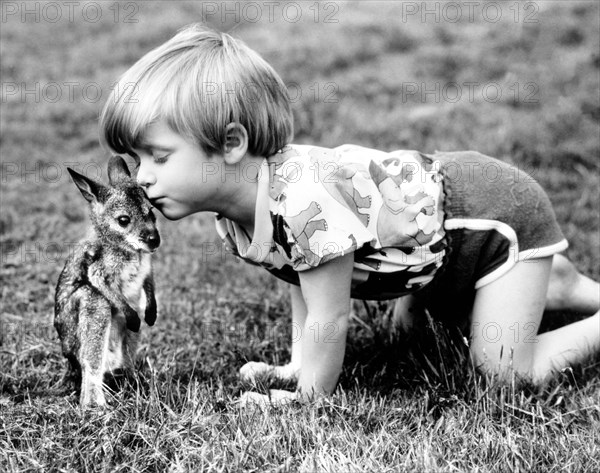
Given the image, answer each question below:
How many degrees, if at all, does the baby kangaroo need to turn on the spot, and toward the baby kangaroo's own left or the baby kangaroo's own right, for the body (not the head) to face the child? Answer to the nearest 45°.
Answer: approximately 45° to the baby kangaroo's own left

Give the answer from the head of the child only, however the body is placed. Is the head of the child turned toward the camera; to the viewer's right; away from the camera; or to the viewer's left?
to the viewer's left

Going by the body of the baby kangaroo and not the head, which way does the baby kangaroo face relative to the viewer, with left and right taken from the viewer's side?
facing the viewer and to the right of the viewer
